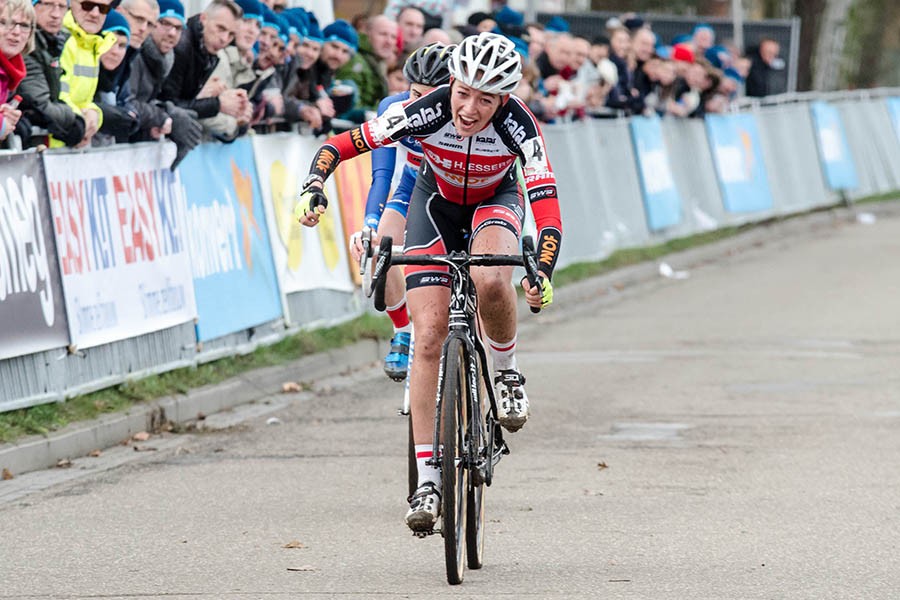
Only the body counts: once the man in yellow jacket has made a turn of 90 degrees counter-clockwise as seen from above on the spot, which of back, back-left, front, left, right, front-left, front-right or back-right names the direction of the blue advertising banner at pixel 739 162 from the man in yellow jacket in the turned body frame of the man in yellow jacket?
front

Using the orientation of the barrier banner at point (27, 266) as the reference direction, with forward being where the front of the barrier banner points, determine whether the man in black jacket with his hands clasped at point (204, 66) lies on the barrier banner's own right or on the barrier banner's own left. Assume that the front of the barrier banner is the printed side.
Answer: on the barrier banner's own left

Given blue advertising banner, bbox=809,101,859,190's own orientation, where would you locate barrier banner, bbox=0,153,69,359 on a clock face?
The barrier banner is roughly at 2 o'clock from the blue advertising banner.

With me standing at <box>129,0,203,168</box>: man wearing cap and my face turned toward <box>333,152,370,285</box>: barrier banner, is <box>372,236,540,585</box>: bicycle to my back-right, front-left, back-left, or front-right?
back-right

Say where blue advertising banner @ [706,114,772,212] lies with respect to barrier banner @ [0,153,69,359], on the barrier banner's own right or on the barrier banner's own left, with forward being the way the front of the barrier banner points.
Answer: on the barrier banner's own left

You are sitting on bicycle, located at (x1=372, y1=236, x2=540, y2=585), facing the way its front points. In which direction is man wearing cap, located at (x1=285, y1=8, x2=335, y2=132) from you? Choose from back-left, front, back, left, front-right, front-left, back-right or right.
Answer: back

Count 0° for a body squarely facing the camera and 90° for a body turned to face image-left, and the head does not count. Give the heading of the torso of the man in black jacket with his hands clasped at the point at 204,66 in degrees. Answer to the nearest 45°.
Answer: approximately 315°

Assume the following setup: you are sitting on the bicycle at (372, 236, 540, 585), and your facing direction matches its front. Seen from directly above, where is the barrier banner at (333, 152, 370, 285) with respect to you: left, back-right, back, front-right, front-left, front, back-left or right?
back
